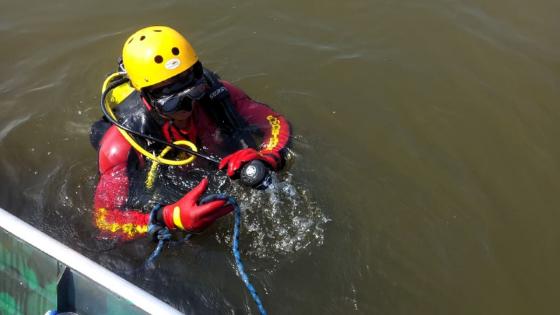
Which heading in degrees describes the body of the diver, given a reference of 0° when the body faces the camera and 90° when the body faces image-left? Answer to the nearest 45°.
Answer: approximately 315°

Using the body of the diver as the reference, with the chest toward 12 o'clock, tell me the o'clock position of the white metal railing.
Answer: The white metal railing is roughly at 2 o'clock from the diver.
